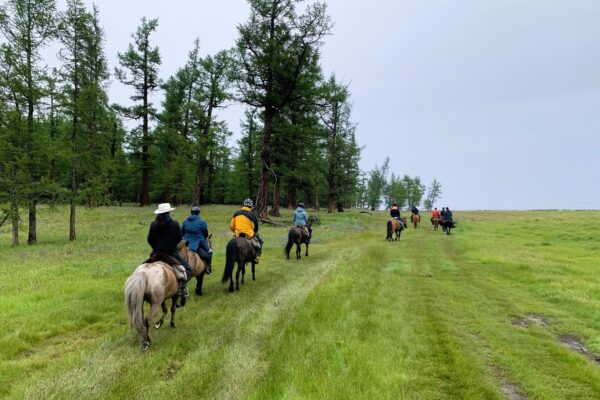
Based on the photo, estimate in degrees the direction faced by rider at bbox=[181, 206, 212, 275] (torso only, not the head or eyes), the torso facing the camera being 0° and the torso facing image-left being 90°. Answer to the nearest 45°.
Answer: approximately 225°

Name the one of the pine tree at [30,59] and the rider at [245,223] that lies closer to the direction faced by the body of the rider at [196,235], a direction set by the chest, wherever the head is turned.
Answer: the rider

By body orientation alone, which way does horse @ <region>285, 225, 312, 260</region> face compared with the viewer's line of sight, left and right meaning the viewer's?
facing away from the viewer and to the right of the viewer

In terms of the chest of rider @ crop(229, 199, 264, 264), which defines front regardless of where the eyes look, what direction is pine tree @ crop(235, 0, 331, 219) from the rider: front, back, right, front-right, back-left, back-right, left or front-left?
front-left

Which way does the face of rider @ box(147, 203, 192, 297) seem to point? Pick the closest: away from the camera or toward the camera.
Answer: away from the camera

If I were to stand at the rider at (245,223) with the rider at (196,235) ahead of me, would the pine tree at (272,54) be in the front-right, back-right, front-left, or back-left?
back-right

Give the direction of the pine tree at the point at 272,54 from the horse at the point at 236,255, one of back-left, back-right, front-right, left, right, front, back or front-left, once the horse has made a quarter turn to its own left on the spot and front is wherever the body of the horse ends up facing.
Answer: front-right

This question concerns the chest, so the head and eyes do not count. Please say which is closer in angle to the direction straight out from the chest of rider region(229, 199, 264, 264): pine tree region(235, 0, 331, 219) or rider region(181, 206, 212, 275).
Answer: the pine tree

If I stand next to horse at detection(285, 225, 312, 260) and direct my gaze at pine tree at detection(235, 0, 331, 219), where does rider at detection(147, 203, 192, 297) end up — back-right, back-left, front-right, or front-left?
back-left

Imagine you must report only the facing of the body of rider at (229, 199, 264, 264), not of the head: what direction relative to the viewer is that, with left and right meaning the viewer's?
facing away from the viewer and to the right of the viewer
